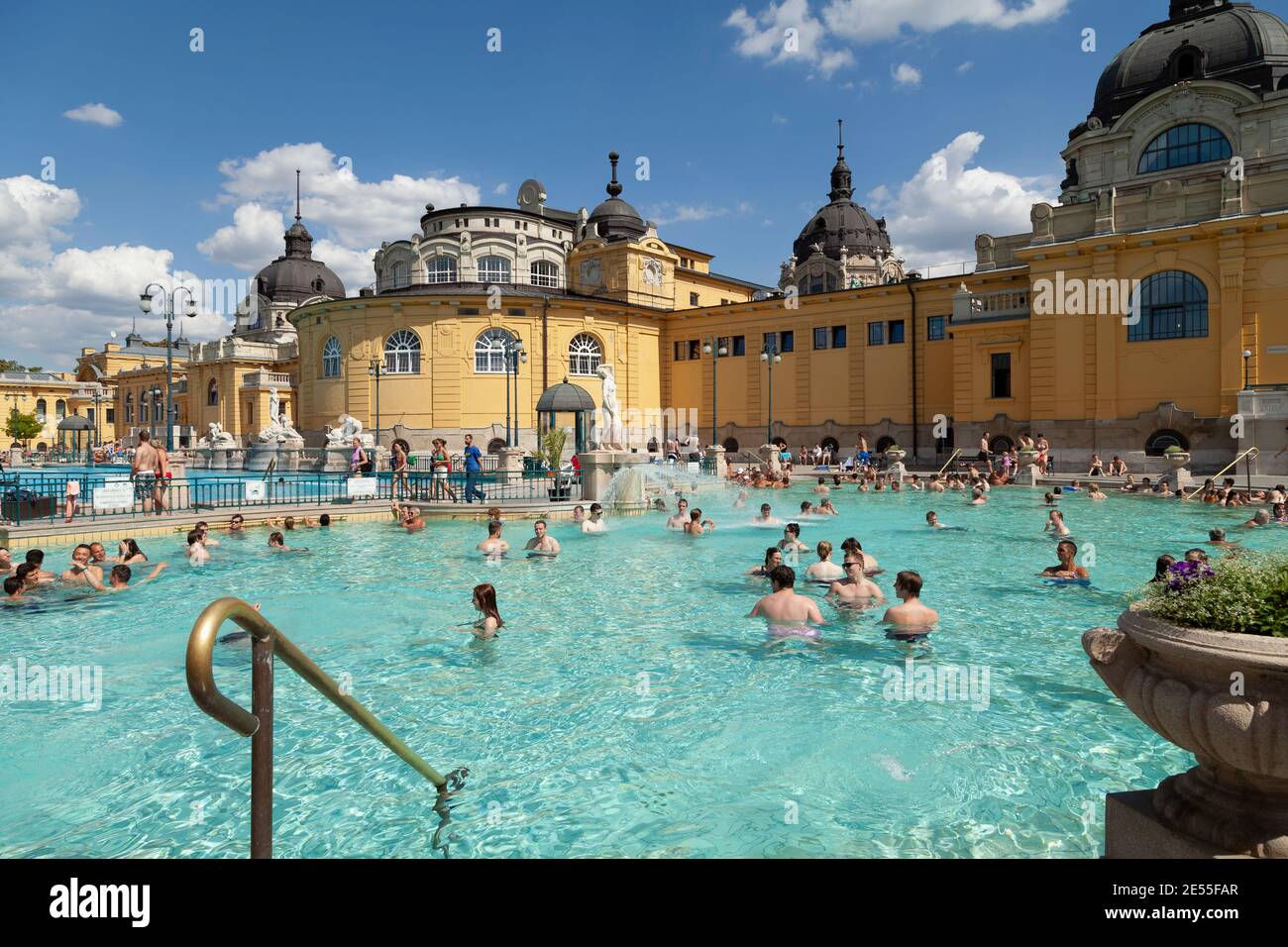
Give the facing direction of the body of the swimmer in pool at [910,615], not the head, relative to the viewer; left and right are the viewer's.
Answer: facing away from the viewer

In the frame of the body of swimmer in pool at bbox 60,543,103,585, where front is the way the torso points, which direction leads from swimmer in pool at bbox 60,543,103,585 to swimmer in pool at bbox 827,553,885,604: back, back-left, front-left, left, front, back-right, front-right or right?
front-left

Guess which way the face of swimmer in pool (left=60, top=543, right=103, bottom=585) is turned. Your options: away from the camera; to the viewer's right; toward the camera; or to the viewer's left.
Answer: toward the camera

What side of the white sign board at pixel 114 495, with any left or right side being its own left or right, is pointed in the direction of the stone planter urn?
front

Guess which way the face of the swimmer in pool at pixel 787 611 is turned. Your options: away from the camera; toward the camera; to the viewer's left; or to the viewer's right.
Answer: away from the camera

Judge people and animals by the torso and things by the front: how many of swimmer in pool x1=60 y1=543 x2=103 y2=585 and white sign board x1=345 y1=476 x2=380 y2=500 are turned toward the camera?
2

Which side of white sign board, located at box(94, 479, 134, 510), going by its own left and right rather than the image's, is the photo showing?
front

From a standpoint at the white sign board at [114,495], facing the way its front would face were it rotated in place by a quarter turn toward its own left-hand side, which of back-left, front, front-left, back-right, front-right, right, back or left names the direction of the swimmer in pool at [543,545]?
front-right

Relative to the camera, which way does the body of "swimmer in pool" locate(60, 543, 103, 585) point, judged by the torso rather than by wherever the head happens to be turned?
toward the camera

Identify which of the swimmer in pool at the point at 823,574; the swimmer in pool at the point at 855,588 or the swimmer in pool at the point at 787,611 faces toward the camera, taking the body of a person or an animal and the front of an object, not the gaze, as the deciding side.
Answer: the swimmer in pool at the point at 855,588

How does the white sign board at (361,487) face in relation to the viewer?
toward the camera

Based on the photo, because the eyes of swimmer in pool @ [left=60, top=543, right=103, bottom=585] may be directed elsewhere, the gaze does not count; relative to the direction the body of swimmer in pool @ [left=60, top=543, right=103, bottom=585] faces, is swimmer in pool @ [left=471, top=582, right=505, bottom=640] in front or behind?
in front

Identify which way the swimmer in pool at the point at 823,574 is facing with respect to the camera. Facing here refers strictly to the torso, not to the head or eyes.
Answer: away from the camera

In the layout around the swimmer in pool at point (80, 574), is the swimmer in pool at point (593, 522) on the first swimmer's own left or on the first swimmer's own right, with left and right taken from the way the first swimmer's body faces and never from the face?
on the first swimmer's own left

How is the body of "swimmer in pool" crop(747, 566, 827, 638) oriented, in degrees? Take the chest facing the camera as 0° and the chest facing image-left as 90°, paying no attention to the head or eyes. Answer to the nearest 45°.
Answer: approximately 180°
